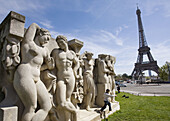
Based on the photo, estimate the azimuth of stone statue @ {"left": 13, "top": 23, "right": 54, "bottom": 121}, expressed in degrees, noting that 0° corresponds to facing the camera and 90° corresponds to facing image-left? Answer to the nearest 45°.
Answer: approximately 315°

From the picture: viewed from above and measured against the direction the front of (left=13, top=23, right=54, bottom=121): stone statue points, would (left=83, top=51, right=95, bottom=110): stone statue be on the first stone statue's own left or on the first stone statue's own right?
on the first stone statue's own left

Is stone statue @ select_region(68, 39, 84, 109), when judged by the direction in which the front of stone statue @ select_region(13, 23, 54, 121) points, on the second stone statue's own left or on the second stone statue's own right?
on the second stone statue's own left

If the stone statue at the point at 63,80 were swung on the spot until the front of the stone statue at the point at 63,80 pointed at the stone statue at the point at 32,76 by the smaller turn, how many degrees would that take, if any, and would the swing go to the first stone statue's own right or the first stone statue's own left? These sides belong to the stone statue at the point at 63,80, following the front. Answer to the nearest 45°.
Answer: approximately 45° to the first stone statue's own right

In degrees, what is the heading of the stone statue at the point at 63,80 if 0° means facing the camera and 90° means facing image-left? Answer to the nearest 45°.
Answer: approximately 0°

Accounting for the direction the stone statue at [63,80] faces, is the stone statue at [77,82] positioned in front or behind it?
behind

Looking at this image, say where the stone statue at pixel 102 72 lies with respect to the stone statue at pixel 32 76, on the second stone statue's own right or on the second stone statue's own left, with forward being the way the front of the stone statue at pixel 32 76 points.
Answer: on the second stone statue's own left
